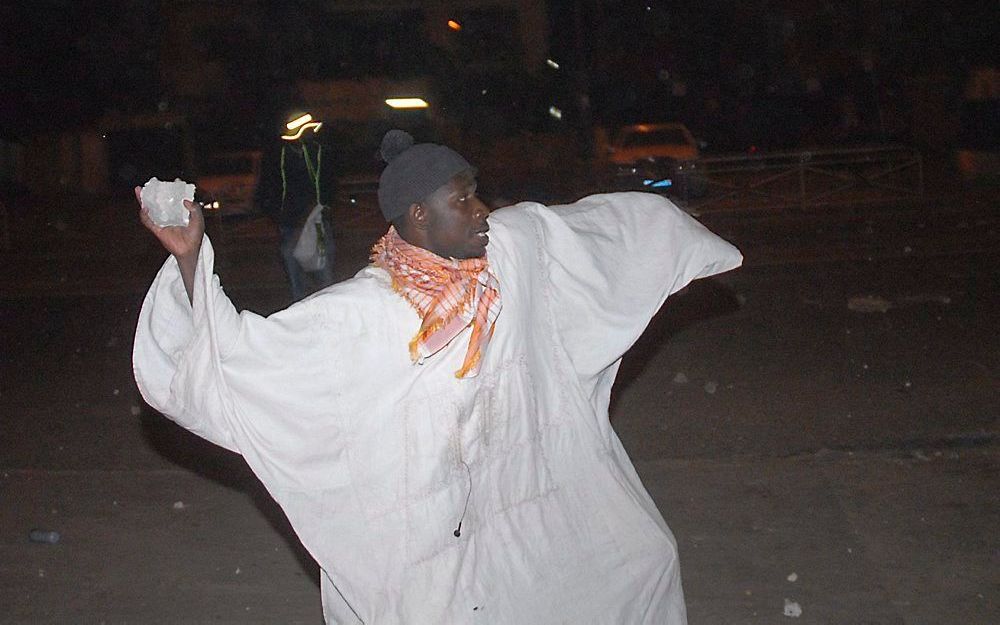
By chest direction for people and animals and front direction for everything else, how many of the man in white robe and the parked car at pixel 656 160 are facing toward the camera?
2

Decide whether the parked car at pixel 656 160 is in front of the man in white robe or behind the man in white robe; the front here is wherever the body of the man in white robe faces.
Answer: behind

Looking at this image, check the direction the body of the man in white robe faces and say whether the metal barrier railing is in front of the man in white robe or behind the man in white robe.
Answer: behind

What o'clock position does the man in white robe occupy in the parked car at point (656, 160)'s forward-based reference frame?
The man in white robe is roughly at 12 o'clock from the parked car.

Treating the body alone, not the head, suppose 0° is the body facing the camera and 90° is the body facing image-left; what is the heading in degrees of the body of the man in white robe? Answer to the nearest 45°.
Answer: approximately 0°

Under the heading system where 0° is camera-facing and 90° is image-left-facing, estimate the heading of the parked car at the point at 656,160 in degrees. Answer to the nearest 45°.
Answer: approximately 0°

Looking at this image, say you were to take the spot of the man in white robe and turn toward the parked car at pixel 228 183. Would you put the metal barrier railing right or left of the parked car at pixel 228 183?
right
